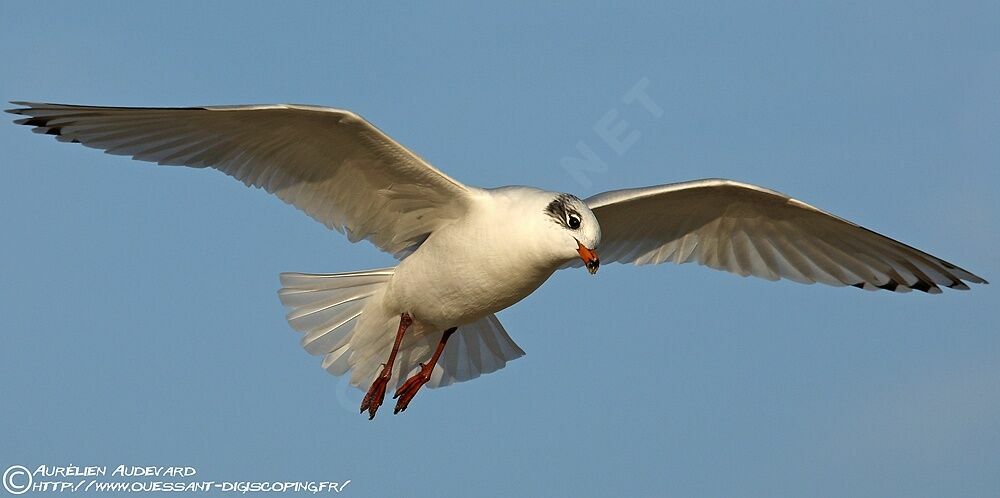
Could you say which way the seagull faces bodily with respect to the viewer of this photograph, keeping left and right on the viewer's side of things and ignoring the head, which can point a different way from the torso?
facing the viewer and to the right of the viewer
